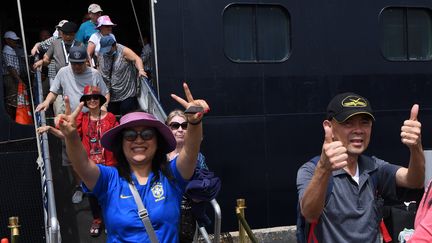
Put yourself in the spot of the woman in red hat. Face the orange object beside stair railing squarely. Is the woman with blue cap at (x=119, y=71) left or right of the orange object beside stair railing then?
right

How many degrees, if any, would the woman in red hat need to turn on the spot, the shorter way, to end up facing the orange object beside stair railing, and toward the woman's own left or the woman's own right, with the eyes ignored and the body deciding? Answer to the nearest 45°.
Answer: approximately 135° to the woman's own right

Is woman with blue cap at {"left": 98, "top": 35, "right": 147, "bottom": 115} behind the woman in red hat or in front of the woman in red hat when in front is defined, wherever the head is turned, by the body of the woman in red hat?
behind

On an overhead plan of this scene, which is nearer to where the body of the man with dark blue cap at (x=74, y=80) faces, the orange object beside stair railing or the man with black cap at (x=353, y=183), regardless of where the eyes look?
the man with black cap

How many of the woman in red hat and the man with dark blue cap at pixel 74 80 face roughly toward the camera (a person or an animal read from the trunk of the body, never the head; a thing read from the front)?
2

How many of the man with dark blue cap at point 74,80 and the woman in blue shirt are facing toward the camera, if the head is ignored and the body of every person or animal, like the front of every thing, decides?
2

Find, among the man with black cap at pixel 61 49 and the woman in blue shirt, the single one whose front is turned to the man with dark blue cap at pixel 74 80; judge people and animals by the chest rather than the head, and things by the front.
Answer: the man with black cap at pixel 61 49

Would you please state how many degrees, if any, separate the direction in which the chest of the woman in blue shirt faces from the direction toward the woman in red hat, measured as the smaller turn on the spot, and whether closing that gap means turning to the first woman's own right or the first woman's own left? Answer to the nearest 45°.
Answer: approximately 180°

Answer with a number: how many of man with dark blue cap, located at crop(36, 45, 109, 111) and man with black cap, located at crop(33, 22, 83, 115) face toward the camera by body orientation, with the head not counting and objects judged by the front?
2

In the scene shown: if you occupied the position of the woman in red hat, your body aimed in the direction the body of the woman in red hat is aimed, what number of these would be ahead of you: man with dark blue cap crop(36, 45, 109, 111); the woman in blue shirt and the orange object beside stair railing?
1

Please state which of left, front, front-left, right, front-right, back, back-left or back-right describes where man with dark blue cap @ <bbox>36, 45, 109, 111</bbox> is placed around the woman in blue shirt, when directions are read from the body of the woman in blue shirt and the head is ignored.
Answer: back
